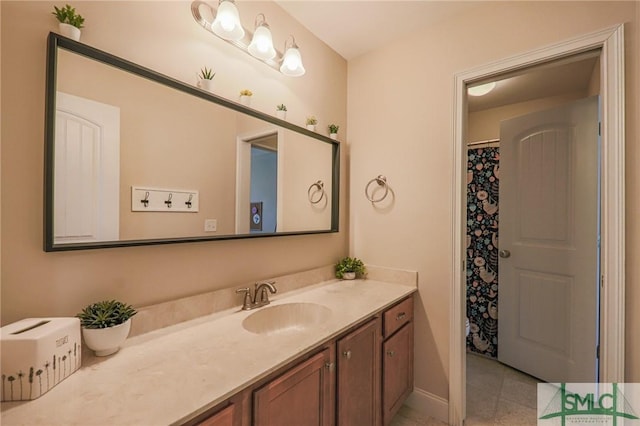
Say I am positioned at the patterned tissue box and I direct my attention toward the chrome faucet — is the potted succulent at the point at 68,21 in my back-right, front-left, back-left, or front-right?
front-left

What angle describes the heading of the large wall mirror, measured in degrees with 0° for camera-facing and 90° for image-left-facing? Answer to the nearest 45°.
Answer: approximately 315°

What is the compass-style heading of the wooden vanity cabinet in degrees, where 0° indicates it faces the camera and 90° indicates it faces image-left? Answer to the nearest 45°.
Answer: approximately 315°

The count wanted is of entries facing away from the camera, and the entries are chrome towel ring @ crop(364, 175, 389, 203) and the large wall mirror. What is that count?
0

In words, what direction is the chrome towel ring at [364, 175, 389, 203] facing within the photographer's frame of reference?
facing the viewer and to the left of the viewer

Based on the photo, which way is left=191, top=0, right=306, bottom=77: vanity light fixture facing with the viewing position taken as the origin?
facing the viewer and to the right of the viewer

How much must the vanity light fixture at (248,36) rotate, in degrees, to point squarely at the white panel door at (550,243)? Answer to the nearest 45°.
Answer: approximately 45° to its left

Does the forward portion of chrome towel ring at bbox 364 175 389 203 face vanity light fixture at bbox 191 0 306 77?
yes

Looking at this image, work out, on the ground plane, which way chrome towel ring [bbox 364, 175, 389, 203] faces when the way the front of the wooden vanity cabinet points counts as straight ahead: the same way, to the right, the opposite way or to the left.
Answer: to the right

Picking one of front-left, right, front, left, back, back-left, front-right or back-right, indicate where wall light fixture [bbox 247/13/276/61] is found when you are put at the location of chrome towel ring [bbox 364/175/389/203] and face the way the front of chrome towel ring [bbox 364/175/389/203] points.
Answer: front
